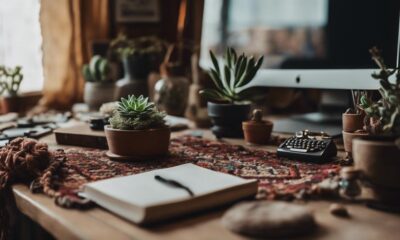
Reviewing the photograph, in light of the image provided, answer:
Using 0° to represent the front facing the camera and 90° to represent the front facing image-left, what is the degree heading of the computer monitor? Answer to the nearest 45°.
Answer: approximately 0°

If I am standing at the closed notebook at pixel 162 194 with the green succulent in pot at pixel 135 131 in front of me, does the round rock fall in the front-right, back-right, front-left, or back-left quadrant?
back-right

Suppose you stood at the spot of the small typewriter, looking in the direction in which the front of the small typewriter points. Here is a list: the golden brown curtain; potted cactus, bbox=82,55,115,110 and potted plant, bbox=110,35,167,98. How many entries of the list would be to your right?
3

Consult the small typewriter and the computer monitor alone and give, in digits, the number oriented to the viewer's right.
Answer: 0

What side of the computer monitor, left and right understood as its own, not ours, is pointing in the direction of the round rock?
front

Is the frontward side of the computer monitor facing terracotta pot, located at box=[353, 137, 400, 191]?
yes

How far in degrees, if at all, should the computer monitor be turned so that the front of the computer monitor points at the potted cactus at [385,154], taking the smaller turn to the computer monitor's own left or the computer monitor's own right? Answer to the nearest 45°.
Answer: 0° — it already faces it

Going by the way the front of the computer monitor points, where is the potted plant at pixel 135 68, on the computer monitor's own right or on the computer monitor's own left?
on the computer monitor's own right

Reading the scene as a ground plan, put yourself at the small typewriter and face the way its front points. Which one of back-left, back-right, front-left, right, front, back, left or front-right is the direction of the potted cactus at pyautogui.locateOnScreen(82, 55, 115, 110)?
right

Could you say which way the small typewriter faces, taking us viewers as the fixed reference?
facing the viewer and to the left of the viewer
